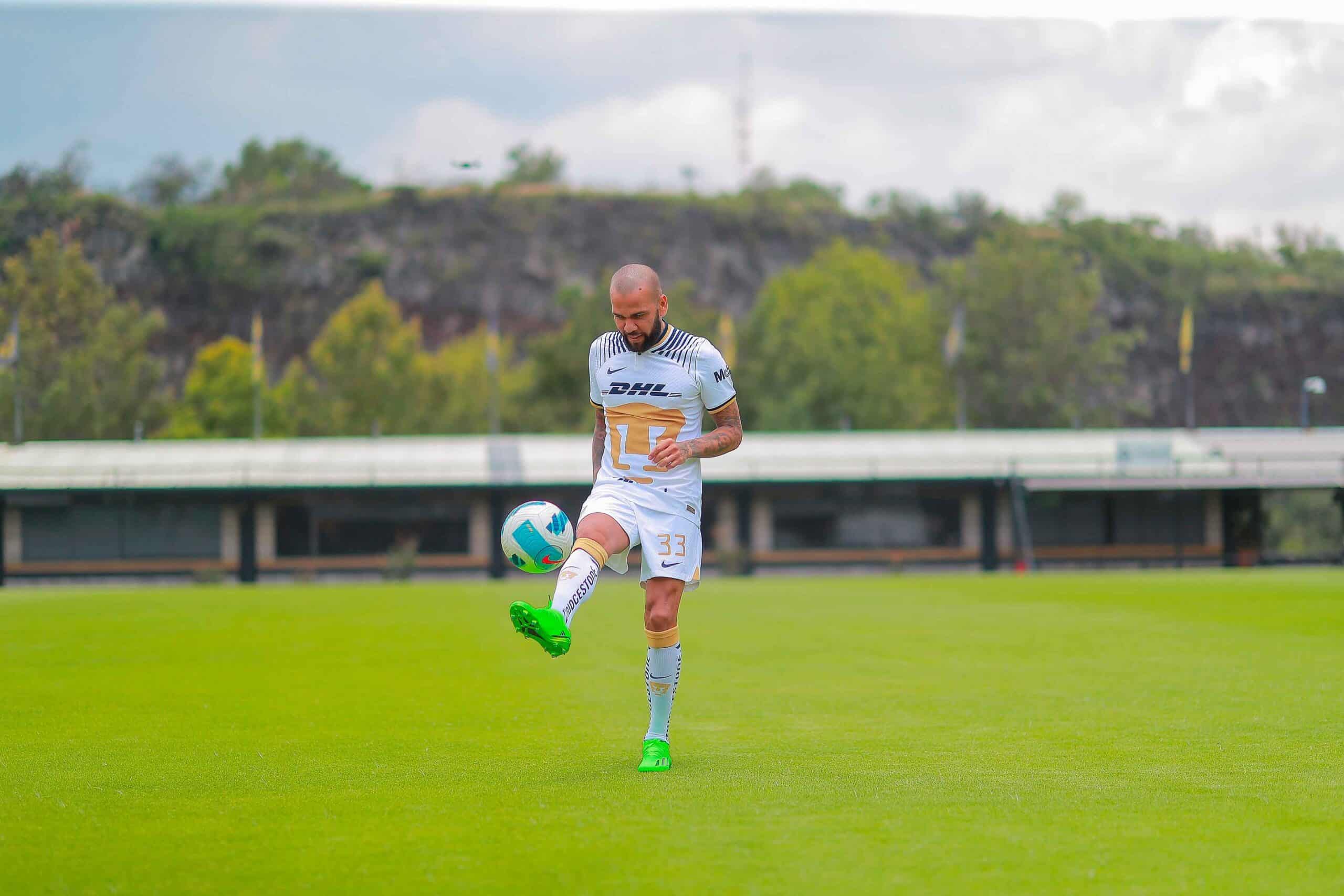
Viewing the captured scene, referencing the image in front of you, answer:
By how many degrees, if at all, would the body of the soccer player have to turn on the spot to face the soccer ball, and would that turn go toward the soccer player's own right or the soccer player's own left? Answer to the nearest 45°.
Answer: approximately 45° to the soccer player's own right

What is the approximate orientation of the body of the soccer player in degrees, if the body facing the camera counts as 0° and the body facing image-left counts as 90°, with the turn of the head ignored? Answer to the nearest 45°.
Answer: approximately 45°

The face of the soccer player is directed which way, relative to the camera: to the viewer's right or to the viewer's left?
to the viewer's left
